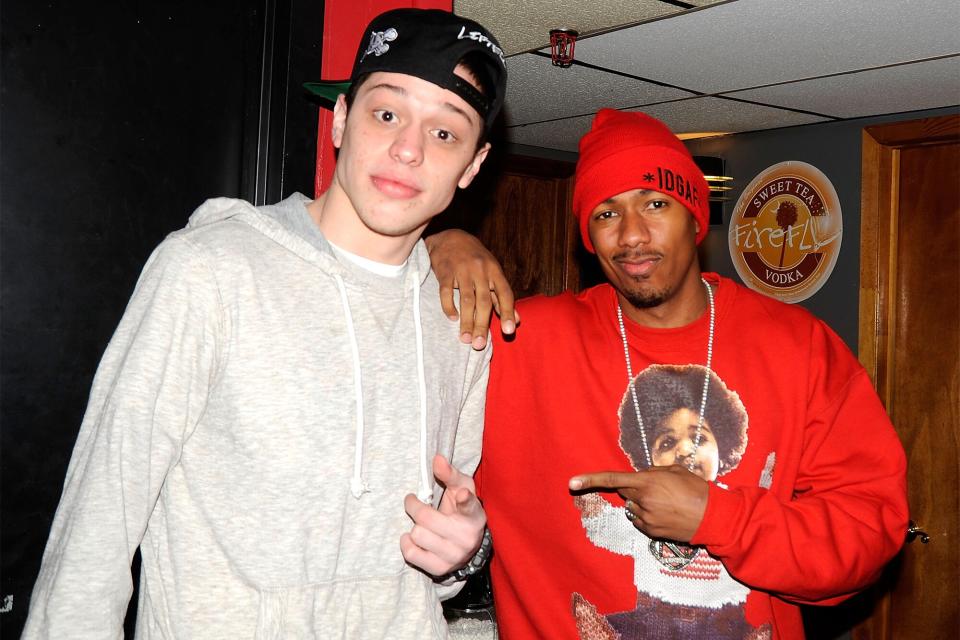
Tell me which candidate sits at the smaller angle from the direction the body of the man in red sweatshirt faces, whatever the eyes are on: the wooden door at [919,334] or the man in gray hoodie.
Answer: the man in gray hoodie

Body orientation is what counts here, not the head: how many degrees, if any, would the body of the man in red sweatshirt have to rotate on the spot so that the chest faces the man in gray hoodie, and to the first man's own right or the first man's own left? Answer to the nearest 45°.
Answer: approximately 45° to the first man's own right

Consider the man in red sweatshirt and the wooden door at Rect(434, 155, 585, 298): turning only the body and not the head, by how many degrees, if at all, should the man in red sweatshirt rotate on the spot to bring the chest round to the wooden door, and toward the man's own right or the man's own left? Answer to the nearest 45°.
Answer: approximately 180°

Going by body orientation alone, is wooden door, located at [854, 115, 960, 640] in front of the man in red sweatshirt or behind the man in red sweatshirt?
behind

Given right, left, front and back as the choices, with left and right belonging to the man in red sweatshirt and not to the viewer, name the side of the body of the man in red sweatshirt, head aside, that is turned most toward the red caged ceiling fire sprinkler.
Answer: back

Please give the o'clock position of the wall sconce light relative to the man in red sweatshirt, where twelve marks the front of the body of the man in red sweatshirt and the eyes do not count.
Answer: The wall sconce light is roughly at 6 o'clock from the man in red sweatshirt.

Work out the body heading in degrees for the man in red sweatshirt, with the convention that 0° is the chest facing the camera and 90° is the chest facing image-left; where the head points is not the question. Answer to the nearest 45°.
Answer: approximately 0°

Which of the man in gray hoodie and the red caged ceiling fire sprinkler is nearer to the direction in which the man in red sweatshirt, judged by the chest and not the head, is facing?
the man in gray hoodie
